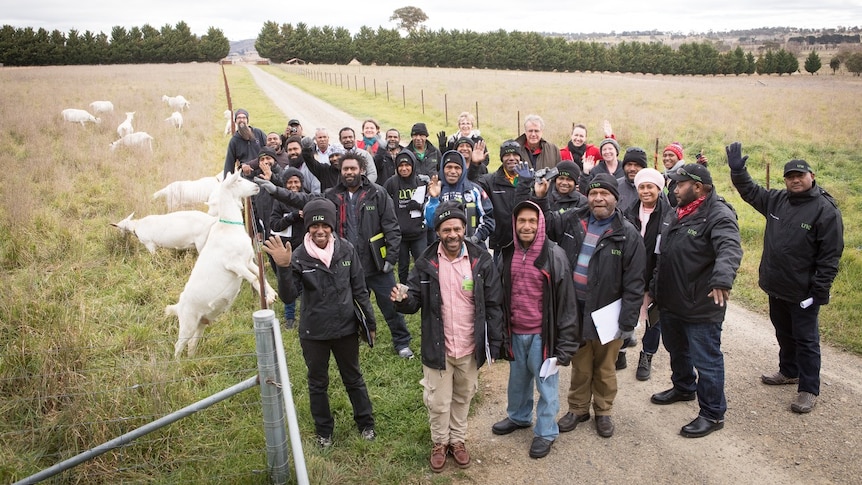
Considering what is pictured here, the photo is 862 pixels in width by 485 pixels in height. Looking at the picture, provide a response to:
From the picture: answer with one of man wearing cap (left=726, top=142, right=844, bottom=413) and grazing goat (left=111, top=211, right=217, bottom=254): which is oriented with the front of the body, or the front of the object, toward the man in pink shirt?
the man wearing cap

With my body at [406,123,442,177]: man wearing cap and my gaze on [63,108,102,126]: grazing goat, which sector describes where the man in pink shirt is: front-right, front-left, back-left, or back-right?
back-left

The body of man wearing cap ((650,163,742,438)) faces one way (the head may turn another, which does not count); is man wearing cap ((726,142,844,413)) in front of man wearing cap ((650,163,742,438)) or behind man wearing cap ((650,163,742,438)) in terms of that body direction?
behind

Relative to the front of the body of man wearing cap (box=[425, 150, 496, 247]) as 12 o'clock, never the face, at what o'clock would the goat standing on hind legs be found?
The goat standing on hind legs is roughly at 3 o'clock from the man wearing cap.

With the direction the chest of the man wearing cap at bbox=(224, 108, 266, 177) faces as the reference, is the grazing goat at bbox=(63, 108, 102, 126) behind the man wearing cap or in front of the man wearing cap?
behind

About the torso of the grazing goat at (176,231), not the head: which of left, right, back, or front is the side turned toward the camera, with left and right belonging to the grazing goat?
left

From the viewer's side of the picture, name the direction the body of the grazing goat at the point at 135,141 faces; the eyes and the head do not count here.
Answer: to the viewer's left

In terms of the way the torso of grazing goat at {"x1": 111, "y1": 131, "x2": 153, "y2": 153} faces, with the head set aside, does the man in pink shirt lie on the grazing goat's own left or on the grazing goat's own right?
on the grazing goat's own left

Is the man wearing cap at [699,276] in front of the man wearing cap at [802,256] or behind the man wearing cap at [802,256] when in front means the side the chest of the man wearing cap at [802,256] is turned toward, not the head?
in front
